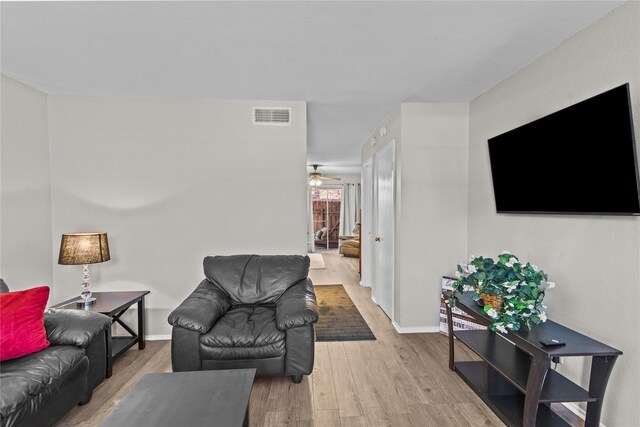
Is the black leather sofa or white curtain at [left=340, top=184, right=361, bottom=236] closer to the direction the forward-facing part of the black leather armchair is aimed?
the black leather sofa

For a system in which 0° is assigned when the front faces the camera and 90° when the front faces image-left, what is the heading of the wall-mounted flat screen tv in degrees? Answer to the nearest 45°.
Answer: approximately 45°

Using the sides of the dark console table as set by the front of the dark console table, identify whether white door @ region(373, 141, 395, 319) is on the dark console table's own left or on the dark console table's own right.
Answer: on the dark console table's own right

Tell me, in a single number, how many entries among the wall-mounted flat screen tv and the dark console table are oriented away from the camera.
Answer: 0

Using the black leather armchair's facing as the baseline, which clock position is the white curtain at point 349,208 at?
The white curtain is roughly at 7 o'clock from the black leather armchair.

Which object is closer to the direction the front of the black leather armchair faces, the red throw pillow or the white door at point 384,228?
the red throw pillow

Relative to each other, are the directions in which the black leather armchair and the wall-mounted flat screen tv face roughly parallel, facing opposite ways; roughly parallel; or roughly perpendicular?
roughly perpendicular

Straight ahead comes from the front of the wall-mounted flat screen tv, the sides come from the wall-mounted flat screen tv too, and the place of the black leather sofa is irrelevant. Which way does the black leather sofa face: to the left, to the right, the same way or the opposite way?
the opposite way

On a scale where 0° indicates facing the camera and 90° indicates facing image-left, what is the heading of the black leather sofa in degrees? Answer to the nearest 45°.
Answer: approximately 315°

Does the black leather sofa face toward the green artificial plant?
yes

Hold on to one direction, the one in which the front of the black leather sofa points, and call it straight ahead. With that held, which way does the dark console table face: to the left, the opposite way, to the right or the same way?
the opposite way

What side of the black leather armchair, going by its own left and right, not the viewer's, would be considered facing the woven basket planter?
left

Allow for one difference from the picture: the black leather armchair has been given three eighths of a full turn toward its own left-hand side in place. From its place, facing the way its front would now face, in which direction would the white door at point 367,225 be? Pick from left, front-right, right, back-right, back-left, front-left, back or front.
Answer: front

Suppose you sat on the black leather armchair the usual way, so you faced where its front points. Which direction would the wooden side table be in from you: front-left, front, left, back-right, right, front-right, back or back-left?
back-right

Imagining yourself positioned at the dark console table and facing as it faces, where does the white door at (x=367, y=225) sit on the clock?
The white door is roughly at 3 o'clock from the dark console table.

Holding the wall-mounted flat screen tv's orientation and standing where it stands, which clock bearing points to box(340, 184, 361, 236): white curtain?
The white curtain is roughly at 3 o'clock from the wall-mounted flat screen tv.
